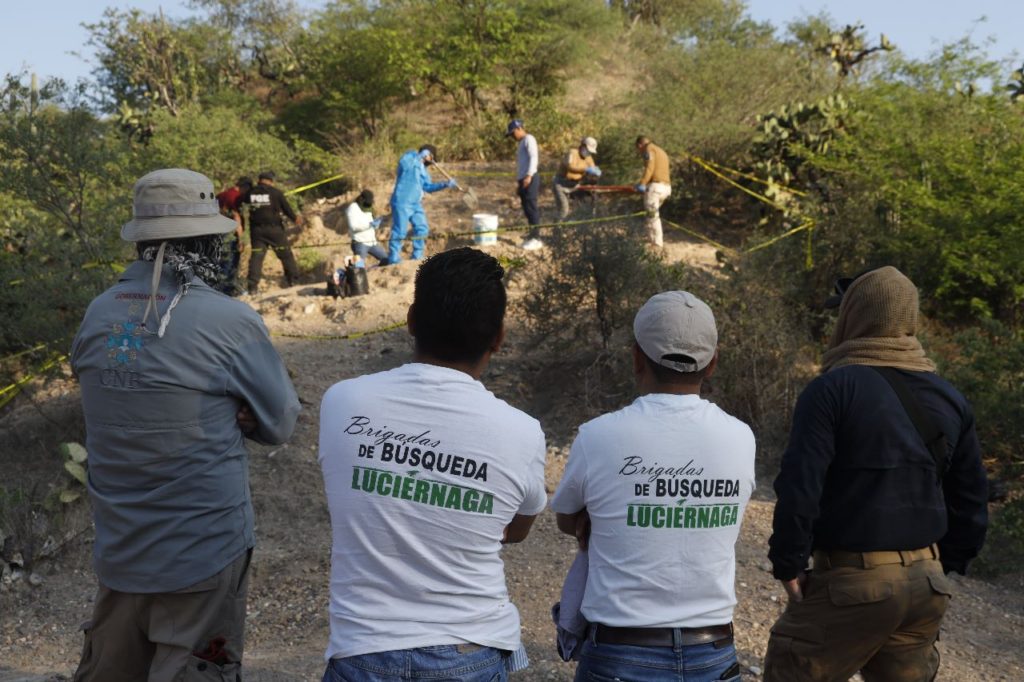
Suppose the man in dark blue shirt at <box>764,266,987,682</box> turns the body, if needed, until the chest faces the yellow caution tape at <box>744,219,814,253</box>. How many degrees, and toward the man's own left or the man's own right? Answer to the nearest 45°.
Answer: approximately 45° to the man's own right

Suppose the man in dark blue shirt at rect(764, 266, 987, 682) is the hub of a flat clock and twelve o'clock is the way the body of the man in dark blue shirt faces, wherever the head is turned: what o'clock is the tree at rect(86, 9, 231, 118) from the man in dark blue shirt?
The tree is roughly at 12 o'clock from the man in dark blue shirt.

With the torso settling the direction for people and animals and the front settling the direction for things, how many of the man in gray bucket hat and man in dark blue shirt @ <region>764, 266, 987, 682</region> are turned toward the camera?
0

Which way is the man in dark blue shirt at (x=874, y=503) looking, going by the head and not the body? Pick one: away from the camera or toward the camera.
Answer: away from the camera

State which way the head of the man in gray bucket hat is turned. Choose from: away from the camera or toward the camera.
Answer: away from the camera

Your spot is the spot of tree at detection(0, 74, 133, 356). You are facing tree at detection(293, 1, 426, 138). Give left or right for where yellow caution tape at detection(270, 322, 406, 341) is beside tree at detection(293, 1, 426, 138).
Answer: right

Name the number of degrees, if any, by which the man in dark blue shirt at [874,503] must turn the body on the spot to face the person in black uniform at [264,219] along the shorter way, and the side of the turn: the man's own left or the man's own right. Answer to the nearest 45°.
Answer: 0° — they already face them

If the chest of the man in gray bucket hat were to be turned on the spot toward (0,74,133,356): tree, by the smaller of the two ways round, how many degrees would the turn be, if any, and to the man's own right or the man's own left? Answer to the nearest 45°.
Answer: approximately 45° to the man's own left

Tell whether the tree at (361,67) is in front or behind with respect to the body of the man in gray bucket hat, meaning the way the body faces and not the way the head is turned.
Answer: in front

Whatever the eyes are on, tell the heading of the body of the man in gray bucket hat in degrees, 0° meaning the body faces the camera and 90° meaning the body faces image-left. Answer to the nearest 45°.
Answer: approximately 225°

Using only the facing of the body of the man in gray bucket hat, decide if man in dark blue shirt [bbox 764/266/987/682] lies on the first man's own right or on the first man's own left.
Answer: on the first man's own right

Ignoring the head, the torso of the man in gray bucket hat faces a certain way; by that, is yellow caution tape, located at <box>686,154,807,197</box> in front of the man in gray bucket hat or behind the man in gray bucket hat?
in front
